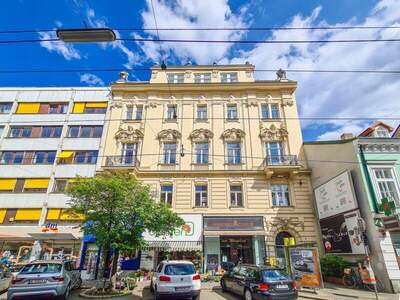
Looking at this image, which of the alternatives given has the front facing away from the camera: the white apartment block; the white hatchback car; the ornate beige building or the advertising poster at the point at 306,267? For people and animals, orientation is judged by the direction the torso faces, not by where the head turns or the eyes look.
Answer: the white hatchback car

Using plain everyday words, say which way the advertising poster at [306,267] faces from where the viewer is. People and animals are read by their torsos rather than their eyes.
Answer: facing the viewer

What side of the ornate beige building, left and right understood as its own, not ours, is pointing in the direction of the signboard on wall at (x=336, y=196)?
left

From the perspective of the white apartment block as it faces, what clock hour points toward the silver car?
The silver car is roughly at 12 o'clock from the white apartment block.

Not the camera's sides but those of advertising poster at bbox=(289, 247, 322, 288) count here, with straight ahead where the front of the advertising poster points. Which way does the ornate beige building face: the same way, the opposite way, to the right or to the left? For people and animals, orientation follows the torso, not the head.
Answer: the same way

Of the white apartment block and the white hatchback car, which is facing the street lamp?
the white apartment block

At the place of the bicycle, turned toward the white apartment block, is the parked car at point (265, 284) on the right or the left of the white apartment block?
left

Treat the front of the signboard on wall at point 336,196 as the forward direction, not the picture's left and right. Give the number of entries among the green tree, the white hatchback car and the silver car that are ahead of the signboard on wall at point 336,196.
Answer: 3

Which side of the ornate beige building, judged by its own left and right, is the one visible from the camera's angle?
front

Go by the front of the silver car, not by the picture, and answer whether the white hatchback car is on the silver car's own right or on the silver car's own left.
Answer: on the silver car's own right

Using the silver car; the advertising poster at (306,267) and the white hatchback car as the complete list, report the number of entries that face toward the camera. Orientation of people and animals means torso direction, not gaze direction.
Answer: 1

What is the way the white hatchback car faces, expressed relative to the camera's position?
facing away from the viewer

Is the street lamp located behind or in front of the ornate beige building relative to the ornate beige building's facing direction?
in front
